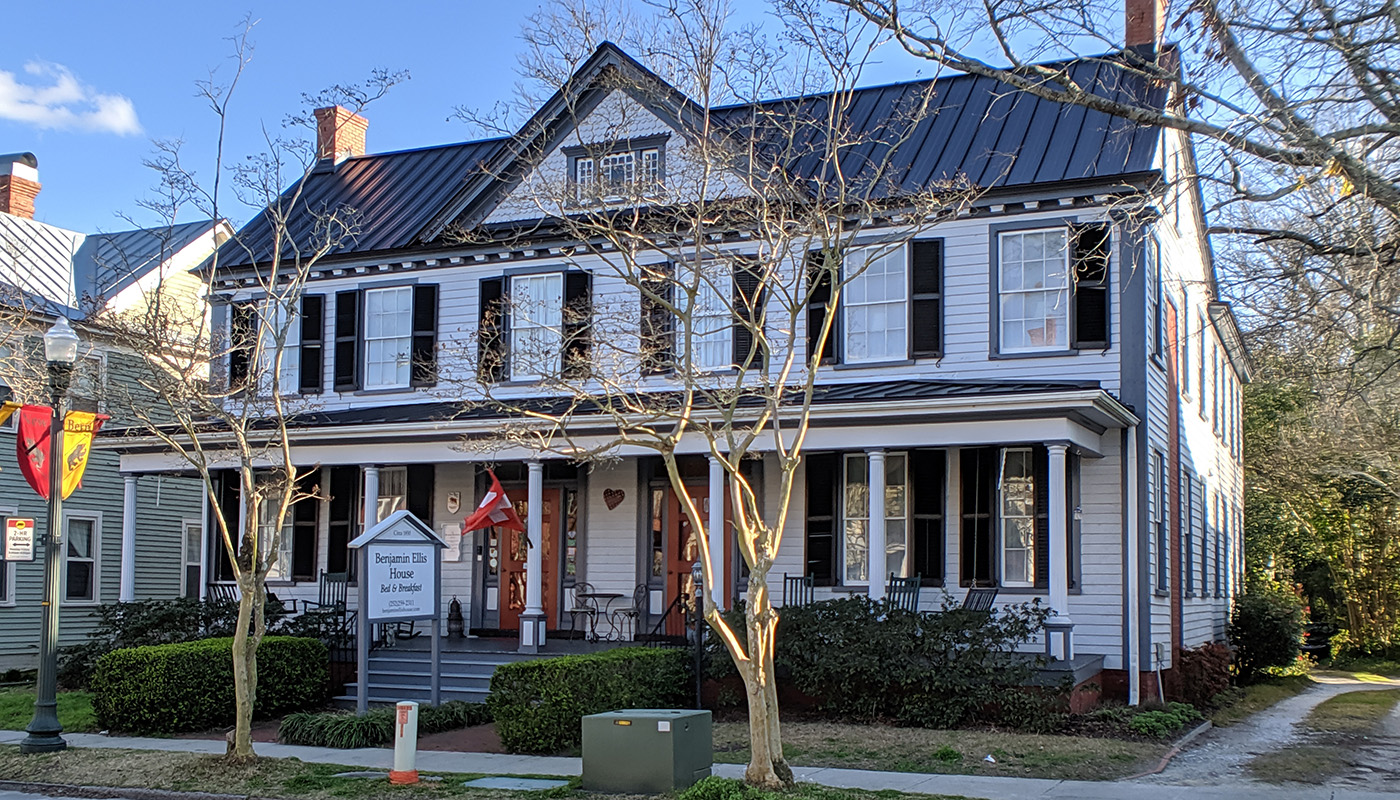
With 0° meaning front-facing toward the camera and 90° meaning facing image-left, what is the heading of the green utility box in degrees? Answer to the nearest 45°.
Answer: approximately 45°

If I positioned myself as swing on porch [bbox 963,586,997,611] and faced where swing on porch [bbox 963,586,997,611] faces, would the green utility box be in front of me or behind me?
in front

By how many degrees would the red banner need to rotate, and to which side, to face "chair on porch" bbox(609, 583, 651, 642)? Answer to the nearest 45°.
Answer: approximately 90° to its left

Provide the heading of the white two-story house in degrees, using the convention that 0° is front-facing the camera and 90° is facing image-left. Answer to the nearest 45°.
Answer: approximately 45°

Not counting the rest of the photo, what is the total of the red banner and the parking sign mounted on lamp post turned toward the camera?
2

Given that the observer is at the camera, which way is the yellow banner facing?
facing the viewer

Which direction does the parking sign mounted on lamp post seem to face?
toward the camera

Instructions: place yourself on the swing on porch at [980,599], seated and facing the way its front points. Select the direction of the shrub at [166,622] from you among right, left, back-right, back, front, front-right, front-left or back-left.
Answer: front-right

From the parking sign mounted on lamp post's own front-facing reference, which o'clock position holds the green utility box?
The green utility box is roughly at 11 o'clock from the parking sign mounted on lamp post.

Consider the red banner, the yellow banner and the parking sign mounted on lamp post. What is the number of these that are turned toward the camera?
3

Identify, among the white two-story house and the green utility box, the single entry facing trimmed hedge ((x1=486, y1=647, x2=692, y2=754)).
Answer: the white two-story house
